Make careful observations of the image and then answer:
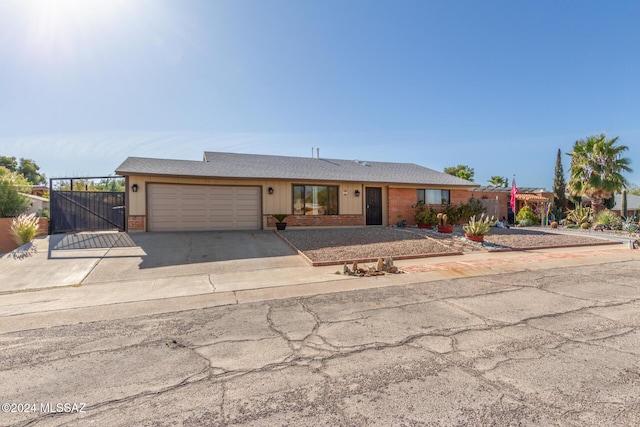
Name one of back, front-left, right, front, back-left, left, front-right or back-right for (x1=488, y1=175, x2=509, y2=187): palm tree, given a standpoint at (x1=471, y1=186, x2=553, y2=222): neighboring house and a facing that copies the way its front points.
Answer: back

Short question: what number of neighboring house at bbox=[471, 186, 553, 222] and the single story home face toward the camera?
2

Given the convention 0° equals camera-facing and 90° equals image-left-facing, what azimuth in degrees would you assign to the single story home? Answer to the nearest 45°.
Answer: approximately 0°

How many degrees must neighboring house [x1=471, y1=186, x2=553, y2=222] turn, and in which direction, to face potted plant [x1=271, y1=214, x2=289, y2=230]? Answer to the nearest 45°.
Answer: approximately 45° to its right

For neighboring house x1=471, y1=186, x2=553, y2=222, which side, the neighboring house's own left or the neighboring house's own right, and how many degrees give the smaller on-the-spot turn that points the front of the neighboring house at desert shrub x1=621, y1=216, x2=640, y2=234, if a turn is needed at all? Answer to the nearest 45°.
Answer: approximately 45° to the neighboring house's own left

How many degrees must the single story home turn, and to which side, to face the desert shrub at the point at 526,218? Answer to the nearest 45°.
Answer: approximately 90° to its left

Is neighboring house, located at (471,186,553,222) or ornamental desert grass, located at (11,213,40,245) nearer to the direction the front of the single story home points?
the ornamental desert grass

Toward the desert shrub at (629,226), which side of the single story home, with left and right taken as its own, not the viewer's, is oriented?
left

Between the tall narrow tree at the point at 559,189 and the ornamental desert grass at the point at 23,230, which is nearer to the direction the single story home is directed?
the ornamental desert grass

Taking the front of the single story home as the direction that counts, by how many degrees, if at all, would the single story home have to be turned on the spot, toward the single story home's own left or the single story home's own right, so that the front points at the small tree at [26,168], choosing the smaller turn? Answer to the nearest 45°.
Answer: approximately 135° to the single story home's own right

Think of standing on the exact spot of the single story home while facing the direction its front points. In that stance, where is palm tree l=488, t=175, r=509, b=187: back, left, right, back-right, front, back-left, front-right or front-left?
back-left

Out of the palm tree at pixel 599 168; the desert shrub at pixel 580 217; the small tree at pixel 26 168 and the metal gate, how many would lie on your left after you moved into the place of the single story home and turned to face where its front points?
2

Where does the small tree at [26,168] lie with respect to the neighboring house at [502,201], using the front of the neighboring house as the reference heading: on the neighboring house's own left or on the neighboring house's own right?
on the neighboring house's own right
